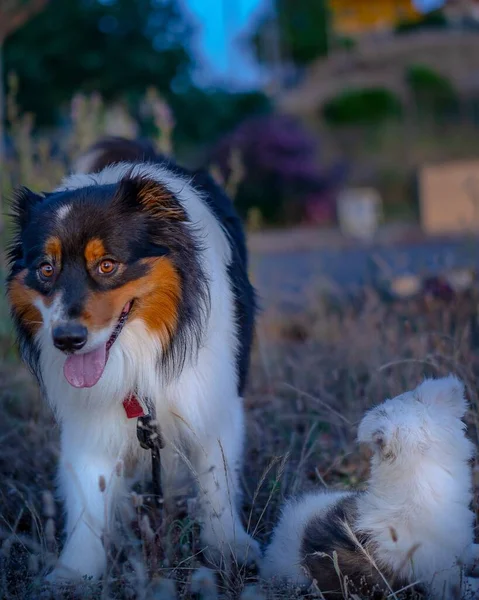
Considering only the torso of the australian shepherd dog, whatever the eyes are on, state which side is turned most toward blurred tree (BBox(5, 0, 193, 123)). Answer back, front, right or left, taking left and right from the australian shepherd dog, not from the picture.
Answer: back

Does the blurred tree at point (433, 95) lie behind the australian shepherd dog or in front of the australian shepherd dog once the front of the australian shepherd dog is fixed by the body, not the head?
behind

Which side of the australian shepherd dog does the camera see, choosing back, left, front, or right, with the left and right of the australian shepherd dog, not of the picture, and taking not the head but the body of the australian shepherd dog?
front

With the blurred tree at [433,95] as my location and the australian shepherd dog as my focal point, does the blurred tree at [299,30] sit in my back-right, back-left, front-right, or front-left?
back-right

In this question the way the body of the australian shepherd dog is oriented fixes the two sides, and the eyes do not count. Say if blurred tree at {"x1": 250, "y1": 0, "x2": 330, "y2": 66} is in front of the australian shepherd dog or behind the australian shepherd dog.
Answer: behind

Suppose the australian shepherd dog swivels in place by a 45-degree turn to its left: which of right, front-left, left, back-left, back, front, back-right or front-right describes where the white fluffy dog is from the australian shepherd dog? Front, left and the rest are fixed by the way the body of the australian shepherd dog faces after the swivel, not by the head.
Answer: front
